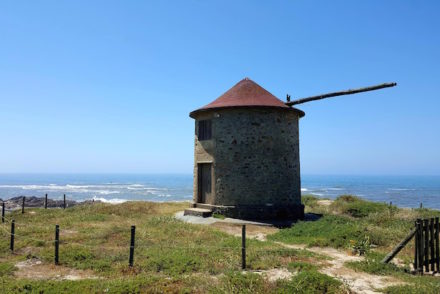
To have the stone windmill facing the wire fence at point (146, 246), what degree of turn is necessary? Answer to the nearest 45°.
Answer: approximately 45° to its left

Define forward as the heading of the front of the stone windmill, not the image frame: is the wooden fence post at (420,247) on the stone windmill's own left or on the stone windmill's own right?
on the stone windmill's own left

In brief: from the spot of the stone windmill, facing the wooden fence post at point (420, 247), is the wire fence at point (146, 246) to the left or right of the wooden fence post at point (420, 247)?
right

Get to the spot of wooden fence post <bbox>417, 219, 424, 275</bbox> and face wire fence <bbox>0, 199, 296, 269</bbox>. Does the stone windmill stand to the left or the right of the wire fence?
right

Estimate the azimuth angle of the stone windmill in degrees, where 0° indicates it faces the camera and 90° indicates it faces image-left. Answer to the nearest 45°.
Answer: approximately 45°

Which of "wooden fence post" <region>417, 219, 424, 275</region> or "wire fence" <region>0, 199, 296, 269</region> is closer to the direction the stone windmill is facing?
the wire fence
